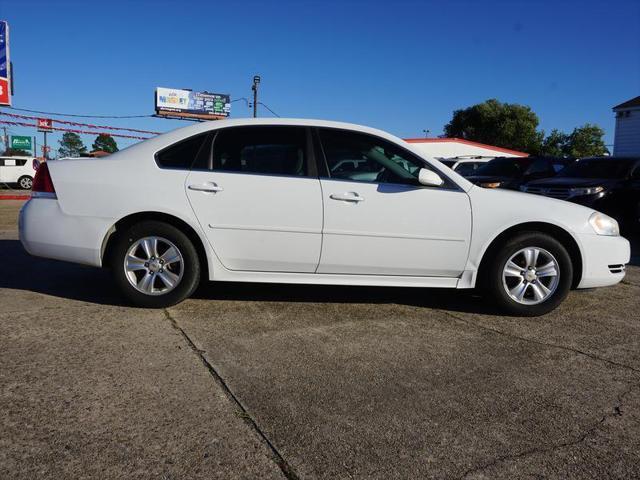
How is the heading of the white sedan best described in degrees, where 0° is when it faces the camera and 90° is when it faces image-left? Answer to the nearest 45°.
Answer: approximately 270°

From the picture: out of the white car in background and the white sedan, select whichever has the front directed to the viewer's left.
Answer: the white car in background

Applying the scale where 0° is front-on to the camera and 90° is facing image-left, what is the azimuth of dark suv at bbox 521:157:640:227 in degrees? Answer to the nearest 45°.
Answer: approximately 45°

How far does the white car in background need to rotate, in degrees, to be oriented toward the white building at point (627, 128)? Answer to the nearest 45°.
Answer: approximately 135° to its left

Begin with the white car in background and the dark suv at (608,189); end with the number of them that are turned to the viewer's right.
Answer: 0

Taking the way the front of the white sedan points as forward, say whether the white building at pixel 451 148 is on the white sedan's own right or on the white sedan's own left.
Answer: on the white sedan's own left

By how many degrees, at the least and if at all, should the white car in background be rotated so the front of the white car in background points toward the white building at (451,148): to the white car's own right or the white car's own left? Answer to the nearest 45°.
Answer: approximately 180°

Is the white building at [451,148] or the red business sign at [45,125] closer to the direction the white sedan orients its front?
the white building

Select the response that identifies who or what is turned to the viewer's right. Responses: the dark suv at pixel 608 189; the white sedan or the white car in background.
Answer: the white sedan

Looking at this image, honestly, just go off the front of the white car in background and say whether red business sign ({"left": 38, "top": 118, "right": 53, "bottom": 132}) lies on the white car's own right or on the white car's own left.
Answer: on the white car's own right

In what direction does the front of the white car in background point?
to the viewer's left

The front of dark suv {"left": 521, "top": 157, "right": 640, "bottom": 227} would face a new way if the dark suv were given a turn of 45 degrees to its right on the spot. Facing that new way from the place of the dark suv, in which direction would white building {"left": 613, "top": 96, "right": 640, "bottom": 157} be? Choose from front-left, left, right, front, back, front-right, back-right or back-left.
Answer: right

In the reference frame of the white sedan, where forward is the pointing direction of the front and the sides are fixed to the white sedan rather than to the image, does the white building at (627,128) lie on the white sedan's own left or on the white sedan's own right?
on the white sedan's own left
